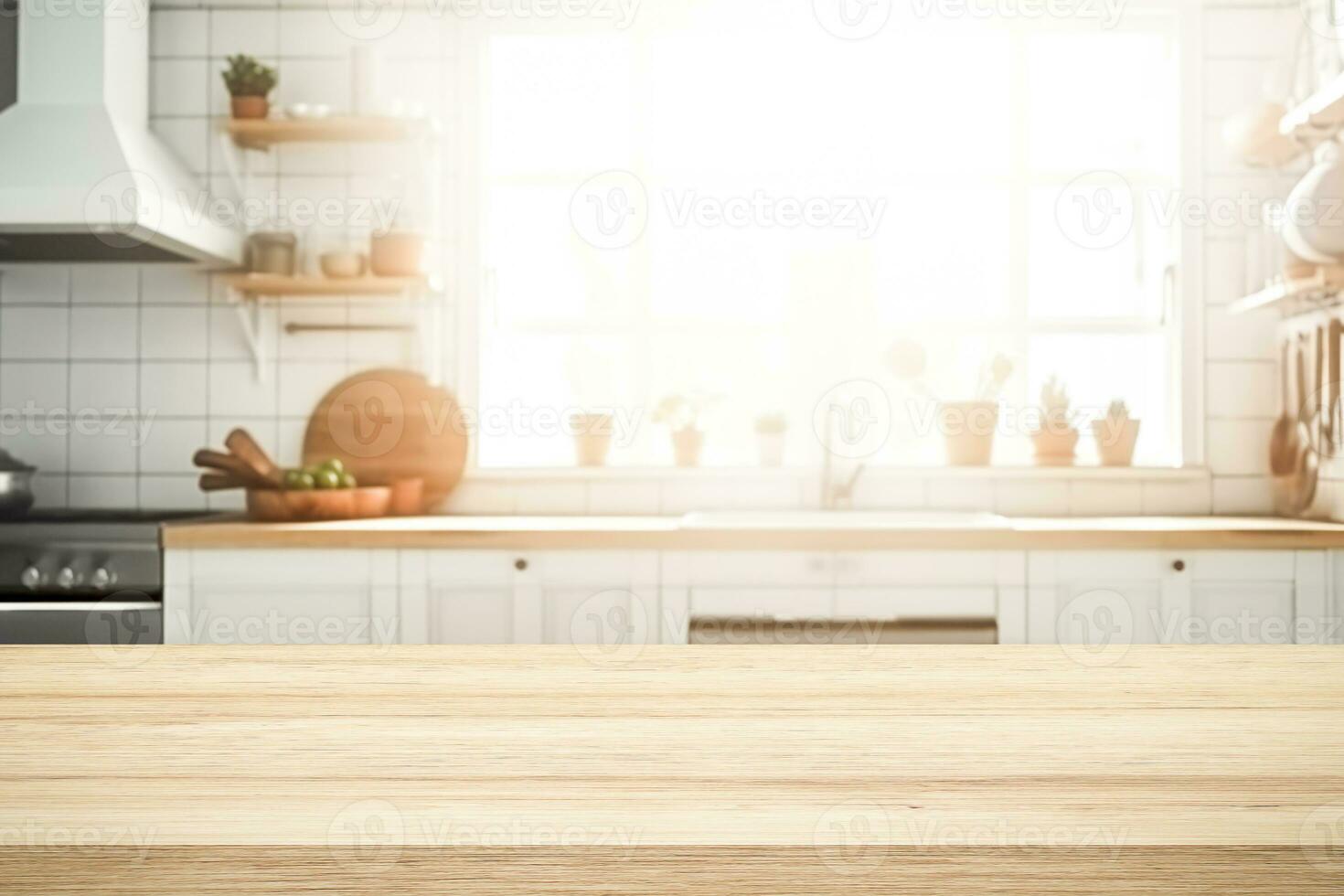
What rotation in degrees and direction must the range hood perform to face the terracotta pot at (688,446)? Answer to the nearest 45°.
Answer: approximately 90° to its left

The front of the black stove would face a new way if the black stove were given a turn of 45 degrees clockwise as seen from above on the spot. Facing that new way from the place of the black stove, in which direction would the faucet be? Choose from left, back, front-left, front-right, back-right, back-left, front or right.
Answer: back-left

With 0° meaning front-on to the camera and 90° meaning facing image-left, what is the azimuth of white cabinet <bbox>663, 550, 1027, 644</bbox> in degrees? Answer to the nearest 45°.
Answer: approximately 0°

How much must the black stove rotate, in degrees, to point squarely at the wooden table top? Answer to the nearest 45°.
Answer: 0° — it already faces it

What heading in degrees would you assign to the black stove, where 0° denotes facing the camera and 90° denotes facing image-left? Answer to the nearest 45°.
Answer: approximately 0°

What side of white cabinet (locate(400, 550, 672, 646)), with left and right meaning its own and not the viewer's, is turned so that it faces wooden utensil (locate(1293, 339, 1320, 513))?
left
